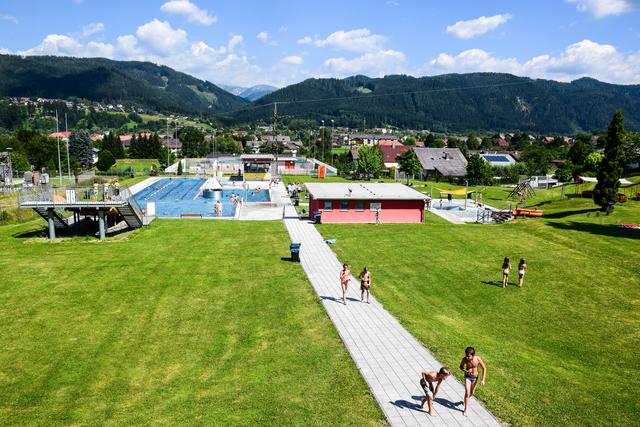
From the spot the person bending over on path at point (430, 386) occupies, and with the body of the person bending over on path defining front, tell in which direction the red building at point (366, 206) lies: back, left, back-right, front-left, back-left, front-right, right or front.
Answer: back-left

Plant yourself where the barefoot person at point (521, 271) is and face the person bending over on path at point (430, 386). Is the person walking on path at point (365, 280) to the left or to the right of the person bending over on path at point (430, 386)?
right

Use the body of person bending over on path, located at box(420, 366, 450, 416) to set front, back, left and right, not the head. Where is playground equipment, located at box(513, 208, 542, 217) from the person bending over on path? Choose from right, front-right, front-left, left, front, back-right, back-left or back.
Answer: back-left
